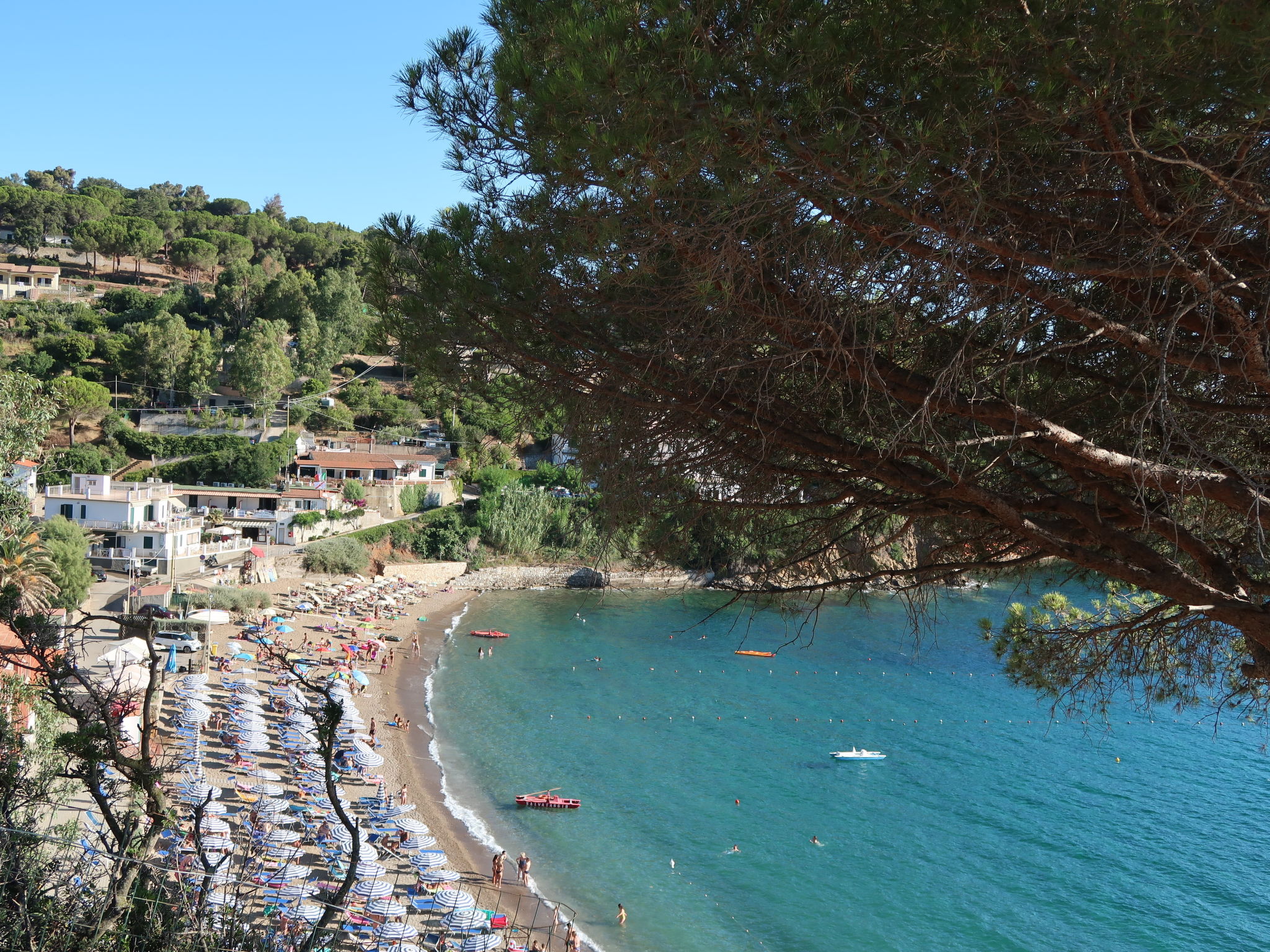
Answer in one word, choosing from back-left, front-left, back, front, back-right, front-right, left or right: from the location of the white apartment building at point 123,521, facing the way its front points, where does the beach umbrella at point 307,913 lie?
front-right

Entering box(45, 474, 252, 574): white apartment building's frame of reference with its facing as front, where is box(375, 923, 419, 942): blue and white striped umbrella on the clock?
The blue and white striped umbrella is roughly at 1 o'clock from the white apartment building.

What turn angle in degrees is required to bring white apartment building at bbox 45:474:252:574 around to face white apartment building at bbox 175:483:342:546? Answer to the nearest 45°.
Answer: approximately 90° to its left

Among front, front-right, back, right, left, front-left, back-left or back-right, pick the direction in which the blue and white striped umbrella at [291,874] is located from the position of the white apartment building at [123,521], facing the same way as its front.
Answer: front-right

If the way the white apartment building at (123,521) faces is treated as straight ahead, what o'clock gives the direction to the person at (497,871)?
The person is roughly at 1 o'clock from the white apartment building.

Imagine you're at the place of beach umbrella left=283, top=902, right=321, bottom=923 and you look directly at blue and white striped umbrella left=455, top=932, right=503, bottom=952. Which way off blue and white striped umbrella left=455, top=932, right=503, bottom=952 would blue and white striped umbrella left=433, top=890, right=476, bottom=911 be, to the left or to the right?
left

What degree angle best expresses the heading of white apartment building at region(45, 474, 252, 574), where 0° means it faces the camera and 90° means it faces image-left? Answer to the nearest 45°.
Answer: approximately 315°
